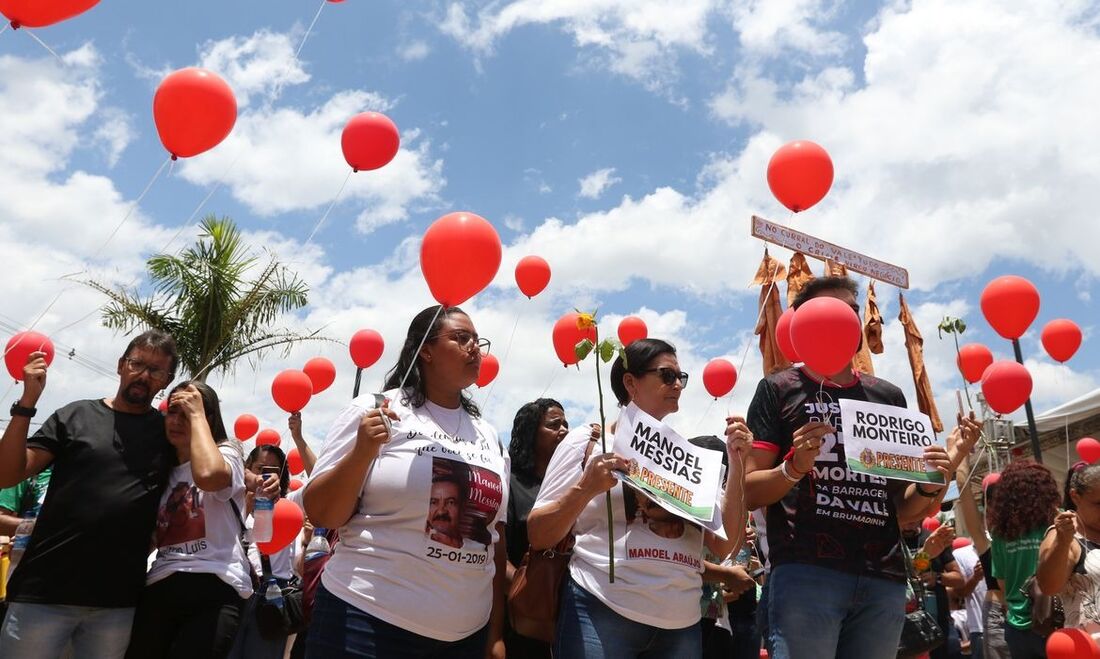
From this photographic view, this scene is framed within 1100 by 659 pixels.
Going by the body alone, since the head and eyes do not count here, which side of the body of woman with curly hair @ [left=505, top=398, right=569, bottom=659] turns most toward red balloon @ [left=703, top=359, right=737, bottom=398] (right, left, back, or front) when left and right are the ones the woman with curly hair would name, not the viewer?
left

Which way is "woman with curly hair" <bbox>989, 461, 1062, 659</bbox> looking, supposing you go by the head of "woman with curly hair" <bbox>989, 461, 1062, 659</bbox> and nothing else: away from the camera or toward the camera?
away from the camera

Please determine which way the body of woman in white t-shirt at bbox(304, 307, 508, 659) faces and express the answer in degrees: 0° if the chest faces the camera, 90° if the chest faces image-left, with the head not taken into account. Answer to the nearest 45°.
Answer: approximately 315°

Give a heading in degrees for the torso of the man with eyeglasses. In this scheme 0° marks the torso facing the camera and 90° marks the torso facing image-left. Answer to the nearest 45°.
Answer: approximately 0°

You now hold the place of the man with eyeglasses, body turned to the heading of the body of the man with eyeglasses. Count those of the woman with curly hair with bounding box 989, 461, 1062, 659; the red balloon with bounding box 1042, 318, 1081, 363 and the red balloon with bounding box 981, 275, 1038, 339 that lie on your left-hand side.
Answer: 3

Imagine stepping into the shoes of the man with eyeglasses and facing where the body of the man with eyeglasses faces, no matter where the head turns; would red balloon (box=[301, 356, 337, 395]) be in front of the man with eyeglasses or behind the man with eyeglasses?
behind

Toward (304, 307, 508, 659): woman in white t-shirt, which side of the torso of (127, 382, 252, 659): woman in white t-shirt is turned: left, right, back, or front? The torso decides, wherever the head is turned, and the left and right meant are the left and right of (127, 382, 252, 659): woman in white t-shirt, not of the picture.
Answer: left
